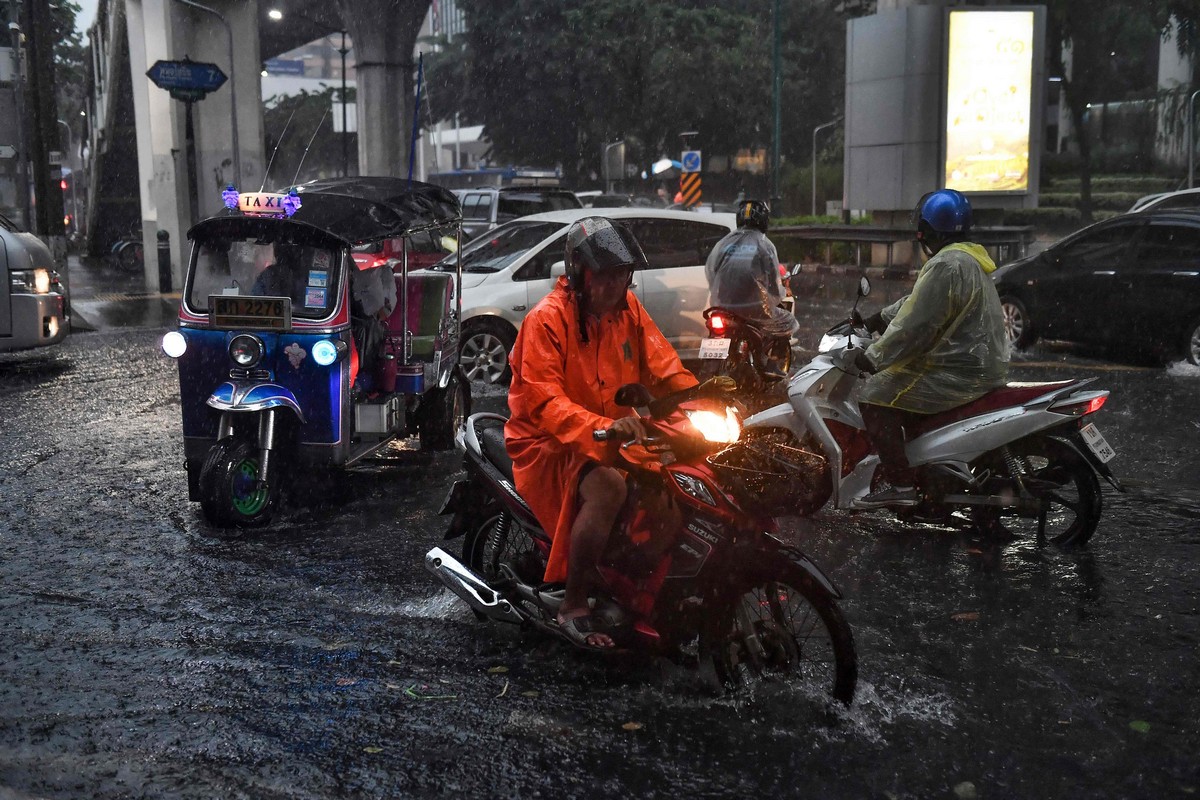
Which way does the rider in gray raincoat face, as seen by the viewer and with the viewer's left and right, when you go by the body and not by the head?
facing away from the viewer and to the right of the viewer

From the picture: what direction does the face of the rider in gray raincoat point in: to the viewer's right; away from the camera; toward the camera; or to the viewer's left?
away from the camera

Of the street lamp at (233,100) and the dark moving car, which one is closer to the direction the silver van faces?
the dark moving car

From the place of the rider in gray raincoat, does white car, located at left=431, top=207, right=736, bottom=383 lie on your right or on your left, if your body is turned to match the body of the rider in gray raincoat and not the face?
on your left

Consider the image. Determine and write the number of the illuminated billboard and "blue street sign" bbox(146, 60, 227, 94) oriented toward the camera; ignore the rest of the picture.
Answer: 2

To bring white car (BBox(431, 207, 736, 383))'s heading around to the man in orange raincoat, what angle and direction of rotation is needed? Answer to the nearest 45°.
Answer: approximately 45° to its left

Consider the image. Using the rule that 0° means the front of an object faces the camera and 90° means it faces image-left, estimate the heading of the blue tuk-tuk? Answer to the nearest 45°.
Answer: approximately 45°

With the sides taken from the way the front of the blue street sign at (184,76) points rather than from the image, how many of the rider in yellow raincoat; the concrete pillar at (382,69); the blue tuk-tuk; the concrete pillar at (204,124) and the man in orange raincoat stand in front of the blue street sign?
3
